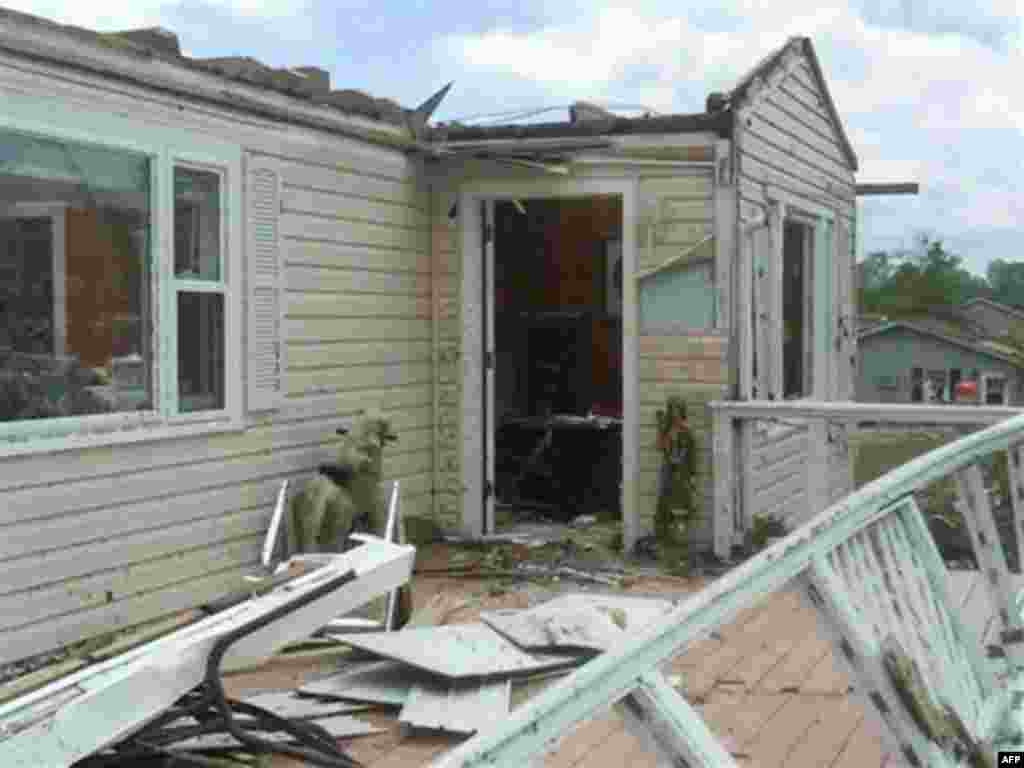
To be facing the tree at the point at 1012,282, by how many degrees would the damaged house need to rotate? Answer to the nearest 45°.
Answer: approximately 90° to its left

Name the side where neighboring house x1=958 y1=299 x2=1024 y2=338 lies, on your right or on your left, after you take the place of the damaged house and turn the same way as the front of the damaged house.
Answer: on your left

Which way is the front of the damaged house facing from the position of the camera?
facing the viewer and to the right of the viewer

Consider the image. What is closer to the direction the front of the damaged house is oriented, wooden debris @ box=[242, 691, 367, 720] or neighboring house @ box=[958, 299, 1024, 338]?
the wooden debris

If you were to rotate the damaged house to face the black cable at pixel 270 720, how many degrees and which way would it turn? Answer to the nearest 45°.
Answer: approximately 45° to its right

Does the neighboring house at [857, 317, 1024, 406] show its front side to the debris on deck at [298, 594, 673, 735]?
yes

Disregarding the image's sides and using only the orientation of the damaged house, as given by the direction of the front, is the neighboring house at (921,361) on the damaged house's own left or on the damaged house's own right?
on the damaged house's own left

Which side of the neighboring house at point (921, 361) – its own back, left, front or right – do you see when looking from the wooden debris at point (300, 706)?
front

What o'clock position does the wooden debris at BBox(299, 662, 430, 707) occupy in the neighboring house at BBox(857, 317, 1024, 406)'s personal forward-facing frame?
The wooden debris is roughly at 12 o'clock from the neighboring house.

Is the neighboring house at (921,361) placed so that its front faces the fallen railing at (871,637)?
yes

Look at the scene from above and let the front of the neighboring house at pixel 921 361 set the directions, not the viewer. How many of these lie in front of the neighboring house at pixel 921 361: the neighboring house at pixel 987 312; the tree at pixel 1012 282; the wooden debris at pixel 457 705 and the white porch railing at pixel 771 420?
2

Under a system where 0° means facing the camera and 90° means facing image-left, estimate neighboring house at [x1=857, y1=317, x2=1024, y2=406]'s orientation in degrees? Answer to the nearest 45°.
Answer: approximately 0°

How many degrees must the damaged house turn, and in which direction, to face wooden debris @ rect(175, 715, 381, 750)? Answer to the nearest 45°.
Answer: approximately 45° to its right

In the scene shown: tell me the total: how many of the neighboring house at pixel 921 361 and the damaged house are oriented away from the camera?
0
